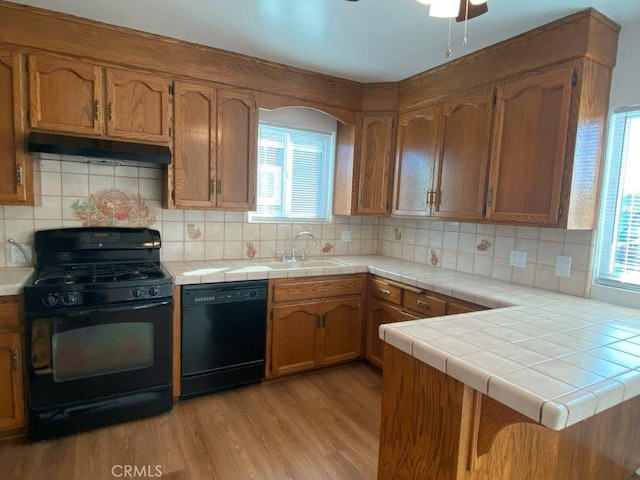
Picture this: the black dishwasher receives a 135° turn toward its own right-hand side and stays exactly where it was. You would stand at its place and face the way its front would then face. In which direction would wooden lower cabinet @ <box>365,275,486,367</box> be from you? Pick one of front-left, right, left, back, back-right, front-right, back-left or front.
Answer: back

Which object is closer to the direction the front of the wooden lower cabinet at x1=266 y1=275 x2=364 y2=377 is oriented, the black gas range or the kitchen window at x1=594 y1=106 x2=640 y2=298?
the kitchen window

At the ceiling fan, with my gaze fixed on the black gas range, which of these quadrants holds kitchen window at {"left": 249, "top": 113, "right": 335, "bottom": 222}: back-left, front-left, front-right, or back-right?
front-right

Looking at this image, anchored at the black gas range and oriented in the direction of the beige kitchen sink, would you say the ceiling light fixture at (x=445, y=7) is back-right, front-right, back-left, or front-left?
front-right

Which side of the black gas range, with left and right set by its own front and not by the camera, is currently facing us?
front

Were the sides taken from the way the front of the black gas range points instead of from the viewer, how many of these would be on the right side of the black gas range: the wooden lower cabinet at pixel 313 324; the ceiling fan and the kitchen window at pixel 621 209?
0

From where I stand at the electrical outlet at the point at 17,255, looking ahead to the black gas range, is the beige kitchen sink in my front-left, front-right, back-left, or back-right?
front-left

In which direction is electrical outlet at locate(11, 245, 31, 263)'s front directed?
toward the camera

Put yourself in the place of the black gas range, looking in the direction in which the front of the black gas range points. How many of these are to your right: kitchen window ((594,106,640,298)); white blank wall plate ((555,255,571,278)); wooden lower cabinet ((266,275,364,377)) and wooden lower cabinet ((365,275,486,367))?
0

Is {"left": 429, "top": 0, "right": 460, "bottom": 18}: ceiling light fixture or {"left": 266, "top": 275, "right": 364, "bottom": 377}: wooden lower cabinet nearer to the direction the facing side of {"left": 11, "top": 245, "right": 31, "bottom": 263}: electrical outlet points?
the ceiling light fixture

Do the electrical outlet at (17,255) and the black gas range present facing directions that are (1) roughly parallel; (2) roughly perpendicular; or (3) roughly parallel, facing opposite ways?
roughly parallel

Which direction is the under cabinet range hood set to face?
toward the camera

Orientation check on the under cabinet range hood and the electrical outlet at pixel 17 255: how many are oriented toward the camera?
2

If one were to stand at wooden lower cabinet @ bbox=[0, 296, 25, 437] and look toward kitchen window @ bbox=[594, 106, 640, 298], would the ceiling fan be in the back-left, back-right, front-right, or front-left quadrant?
front-right

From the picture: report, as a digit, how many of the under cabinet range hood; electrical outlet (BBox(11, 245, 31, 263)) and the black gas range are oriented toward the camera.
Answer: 3

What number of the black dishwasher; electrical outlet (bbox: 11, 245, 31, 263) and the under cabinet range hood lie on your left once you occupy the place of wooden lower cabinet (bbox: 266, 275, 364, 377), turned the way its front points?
0

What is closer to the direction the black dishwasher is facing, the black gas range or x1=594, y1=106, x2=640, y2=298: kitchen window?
the kitchen window

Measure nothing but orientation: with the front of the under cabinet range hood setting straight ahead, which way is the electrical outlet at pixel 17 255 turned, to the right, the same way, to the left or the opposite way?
the same way

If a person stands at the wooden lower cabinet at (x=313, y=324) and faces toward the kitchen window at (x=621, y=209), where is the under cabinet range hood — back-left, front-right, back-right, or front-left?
back-right
